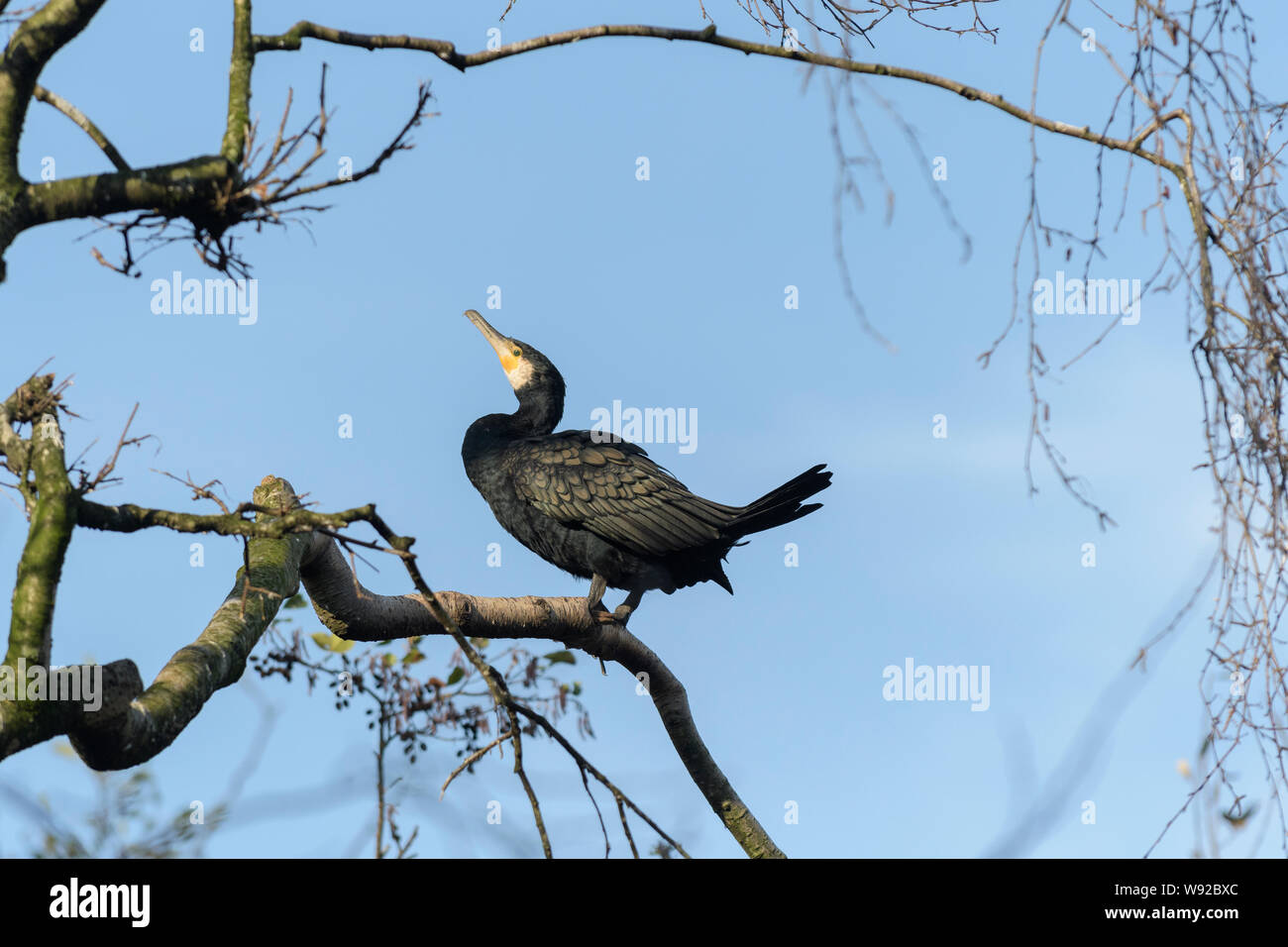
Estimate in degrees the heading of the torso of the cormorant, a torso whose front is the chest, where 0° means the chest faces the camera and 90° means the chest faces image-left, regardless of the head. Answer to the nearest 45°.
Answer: approximately 90°
